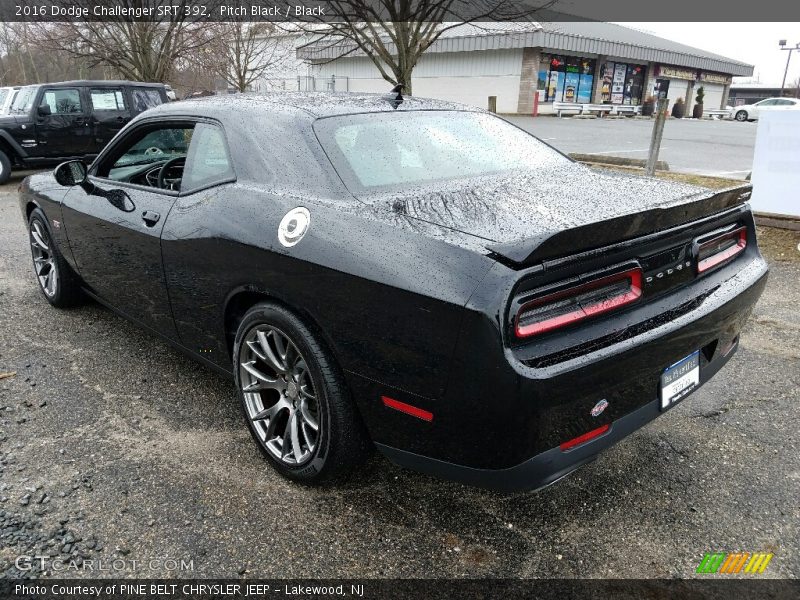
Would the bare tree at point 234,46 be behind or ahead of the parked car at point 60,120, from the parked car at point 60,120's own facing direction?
behind

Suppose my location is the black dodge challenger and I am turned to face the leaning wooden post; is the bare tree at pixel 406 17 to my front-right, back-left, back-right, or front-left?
front-left

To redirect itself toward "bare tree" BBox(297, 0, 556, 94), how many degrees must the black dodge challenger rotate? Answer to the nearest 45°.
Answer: approximately 45° to its right

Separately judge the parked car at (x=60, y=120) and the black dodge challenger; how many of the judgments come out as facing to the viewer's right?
0

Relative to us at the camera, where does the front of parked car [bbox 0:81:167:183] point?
facing the viewer and to the left of the viewer

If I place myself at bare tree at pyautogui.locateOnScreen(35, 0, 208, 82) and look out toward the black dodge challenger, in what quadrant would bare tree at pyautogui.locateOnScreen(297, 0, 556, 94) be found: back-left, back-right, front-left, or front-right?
front-left

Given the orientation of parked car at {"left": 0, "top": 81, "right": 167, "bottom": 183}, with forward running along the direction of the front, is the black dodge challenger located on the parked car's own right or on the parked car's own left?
on the parked car's own left

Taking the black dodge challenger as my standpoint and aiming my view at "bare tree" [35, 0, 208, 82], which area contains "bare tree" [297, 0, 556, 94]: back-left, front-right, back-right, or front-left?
front-right

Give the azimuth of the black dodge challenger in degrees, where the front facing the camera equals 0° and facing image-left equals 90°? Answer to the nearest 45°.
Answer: approximately 135°

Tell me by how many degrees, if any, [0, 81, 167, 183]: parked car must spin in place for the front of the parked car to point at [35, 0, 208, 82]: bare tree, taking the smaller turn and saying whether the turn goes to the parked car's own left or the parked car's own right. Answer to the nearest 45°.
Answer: approximately 135° to the parked car's own right

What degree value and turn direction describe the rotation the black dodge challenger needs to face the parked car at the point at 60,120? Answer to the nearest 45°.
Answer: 0° — it already faces it
